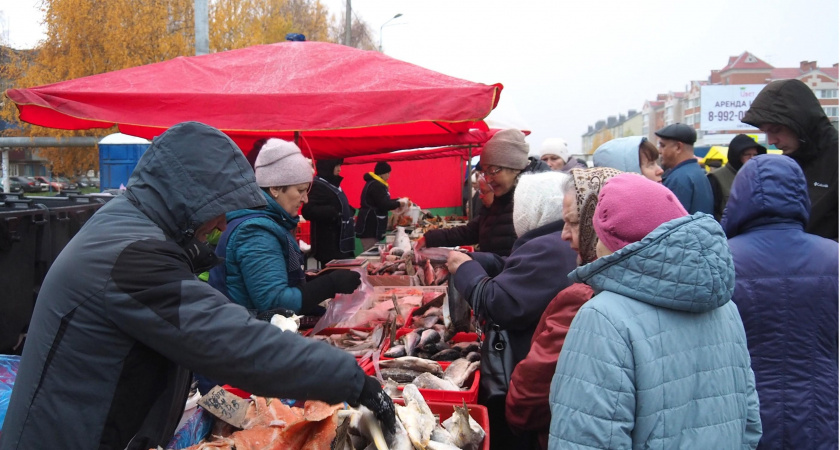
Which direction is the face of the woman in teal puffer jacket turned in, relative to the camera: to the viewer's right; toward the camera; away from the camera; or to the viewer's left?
to the viewer's right

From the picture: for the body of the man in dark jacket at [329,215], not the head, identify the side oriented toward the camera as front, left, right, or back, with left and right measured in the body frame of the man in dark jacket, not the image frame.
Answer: right

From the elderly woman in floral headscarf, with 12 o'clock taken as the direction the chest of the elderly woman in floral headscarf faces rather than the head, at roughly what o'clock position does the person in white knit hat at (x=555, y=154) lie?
The person in white knit hat is roughly at 3 o'clock from the elderly woman in floral headscarf.

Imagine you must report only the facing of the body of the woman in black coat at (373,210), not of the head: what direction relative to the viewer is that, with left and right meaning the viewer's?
facing to the right of the viewer

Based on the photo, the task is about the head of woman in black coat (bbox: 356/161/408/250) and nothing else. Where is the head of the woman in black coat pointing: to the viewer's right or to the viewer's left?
to the viewer's right

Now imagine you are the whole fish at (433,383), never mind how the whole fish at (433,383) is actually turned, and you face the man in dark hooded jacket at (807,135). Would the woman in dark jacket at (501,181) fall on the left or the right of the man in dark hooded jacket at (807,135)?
left

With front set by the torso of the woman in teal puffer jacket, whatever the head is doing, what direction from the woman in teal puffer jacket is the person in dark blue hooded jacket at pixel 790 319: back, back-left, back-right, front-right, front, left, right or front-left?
front-right

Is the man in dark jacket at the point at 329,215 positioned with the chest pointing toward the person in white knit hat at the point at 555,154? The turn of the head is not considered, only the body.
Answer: yes

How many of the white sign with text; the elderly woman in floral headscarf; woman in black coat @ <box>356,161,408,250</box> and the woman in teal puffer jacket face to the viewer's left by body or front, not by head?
1

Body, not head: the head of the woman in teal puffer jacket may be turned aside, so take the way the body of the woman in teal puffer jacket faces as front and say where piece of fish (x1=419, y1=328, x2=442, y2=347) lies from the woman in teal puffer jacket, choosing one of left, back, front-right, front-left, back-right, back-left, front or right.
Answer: front

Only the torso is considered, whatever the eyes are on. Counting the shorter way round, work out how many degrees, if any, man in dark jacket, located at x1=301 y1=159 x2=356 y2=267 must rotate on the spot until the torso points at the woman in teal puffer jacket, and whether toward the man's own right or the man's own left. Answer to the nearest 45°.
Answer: approximately 90° to the man's own right

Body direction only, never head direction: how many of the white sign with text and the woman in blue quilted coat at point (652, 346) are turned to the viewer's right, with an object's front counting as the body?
0

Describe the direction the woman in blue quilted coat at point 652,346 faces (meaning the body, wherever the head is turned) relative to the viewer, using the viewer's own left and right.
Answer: facing away from the viewer and to the left of the viewer

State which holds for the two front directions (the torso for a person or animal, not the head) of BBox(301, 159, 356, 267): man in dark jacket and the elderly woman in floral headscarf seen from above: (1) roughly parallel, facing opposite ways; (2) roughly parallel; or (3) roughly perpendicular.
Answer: roughly parallel, facing opposite ways

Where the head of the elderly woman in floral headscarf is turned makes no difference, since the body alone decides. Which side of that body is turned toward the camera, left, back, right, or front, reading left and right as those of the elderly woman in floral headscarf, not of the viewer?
left

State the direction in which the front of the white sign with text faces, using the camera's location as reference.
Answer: facing the viewer

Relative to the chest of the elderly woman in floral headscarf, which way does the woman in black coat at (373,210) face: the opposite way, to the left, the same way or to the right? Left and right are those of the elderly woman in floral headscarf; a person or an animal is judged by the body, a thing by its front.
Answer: the opposite way

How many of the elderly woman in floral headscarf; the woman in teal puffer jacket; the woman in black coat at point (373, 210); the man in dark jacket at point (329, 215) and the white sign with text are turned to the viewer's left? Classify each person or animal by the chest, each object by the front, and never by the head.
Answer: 1

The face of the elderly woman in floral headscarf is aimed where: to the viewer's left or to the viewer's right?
to the viewer's left
